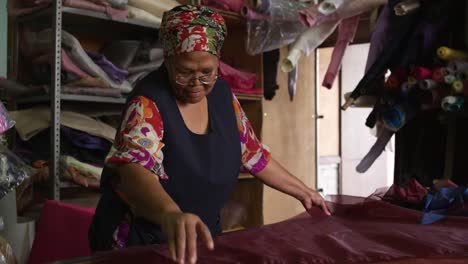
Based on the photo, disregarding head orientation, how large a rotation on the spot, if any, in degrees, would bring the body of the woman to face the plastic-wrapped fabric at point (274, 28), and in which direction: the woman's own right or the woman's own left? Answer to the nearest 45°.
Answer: approximately 135° to the woman's own left

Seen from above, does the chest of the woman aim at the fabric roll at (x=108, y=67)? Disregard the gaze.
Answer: no

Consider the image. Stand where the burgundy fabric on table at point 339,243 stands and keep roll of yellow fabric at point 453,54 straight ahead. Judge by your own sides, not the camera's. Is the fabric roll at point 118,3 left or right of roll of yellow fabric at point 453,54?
left

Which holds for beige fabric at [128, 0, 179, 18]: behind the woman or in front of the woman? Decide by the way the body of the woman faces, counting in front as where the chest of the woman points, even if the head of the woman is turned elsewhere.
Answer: behind

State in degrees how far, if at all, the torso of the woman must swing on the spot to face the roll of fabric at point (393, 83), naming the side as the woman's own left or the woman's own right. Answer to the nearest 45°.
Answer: approximately 90° to the woman's own left

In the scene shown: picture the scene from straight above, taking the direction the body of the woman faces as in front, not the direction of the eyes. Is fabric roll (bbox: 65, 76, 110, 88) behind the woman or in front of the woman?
behind

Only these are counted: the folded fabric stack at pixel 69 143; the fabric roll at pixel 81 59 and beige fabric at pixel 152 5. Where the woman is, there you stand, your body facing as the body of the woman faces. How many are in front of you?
0

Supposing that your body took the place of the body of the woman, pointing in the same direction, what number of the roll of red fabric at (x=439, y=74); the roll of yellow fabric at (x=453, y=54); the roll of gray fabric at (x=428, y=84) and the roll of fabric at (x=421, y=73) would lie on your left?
4

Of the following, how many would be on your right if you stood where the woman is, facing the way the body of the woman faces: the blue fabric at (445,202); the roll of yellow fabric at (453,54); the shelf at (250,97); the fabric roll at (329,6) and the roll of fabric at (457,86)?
0

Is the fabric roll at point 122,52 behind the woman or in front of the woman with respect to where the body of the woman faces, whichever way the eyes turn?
behind

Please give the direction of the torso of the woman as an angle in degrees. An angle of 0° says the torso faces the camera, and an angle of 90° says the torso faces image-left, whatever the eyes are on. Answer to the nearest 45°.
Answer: approximately 315°

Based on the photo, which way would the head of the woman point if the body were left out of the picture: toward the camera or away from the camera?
toward the camera

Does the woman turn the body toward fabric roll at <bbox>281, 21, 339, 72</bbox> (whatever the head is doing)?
no

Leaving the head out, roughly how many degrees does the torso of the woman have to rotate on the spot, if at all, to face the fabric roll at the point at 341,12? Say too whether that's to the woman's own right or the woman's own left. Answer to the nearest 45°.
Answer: approximately 90° to the woman's own left

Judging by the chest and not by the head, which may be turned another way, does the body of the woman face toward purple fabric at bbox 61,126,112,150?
no

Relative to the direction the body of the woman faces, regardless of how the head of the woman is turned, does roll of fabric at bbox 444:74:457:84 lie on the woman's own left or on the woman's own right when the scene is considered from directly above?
on the woman's own left

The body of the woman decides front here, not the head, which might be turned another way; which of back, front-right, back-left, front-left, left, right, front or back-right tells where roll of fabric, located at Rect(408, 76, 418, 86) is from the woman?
left
